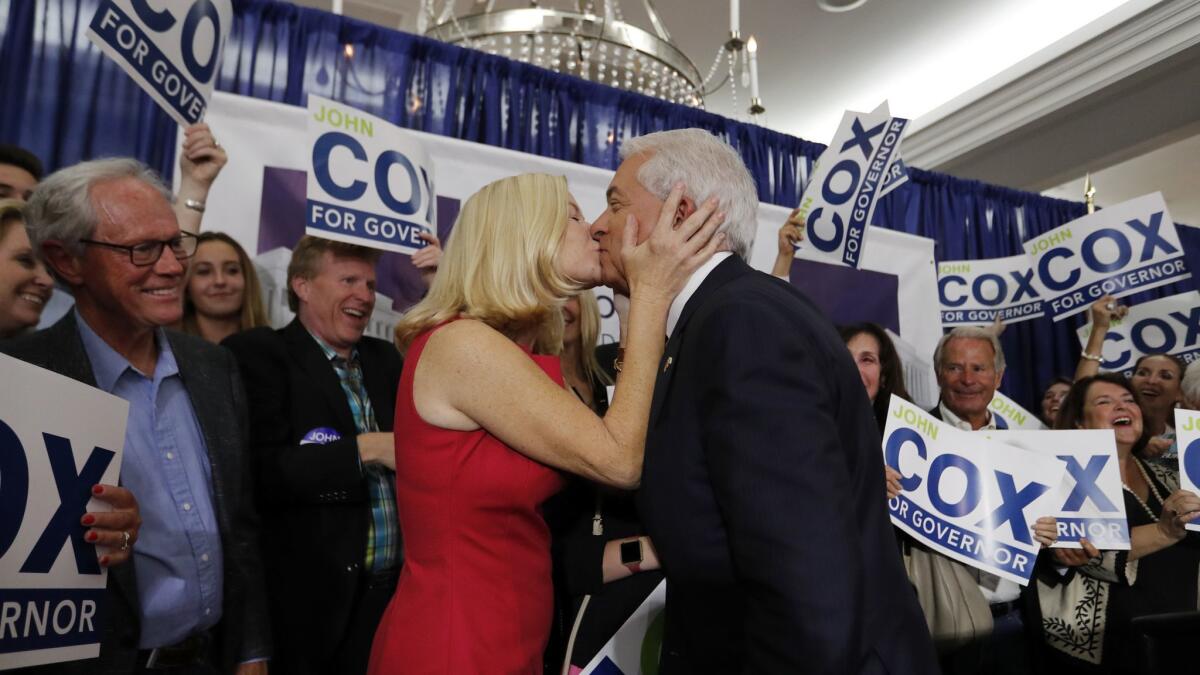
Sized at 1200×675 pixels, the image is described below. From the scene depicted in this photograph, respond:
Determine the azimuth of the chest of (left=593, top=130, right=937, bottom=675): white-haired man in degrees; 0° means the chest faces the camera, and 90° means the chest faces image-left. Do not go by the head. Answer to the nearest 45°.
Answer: approximately 90°

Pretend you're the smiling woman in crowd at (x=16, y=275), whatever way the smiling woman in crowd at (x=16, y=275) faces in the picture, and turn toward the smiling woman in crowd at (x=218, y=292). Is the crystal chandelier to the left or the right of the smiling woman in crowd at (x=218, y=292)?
right

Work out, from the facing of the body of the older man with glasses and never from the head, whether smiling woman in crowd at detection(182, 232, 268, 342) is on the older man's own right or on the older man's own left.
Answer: on the older man's own left

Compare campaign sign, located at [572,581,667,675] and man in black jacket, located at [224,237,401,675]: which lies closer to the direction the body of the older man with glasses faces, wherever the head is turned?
the campaign sign

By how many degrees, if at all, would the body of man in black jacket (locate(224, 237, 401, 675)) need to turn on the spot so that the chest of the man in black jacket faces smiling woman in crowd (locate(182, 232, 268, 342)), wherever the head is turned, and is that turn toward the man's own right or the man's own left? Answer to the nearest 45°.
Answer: approximately 180°

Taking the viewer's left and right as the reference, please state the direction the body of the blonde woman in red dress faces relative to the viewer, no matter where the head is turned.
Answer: facing to the right of the viewer

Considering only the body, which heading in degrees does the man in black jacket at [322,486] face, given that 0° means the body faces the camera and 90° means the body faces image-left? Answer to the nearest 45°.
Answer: approximately 315°

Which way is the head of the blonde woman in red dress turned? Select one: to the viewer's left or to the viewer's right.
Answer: to the viewer's right

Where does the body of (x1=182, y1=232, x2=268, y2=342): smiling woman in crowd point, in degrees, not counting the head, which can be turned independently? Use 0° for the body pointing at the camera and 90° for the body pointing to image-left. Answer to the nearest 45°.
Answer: approximately 0°
